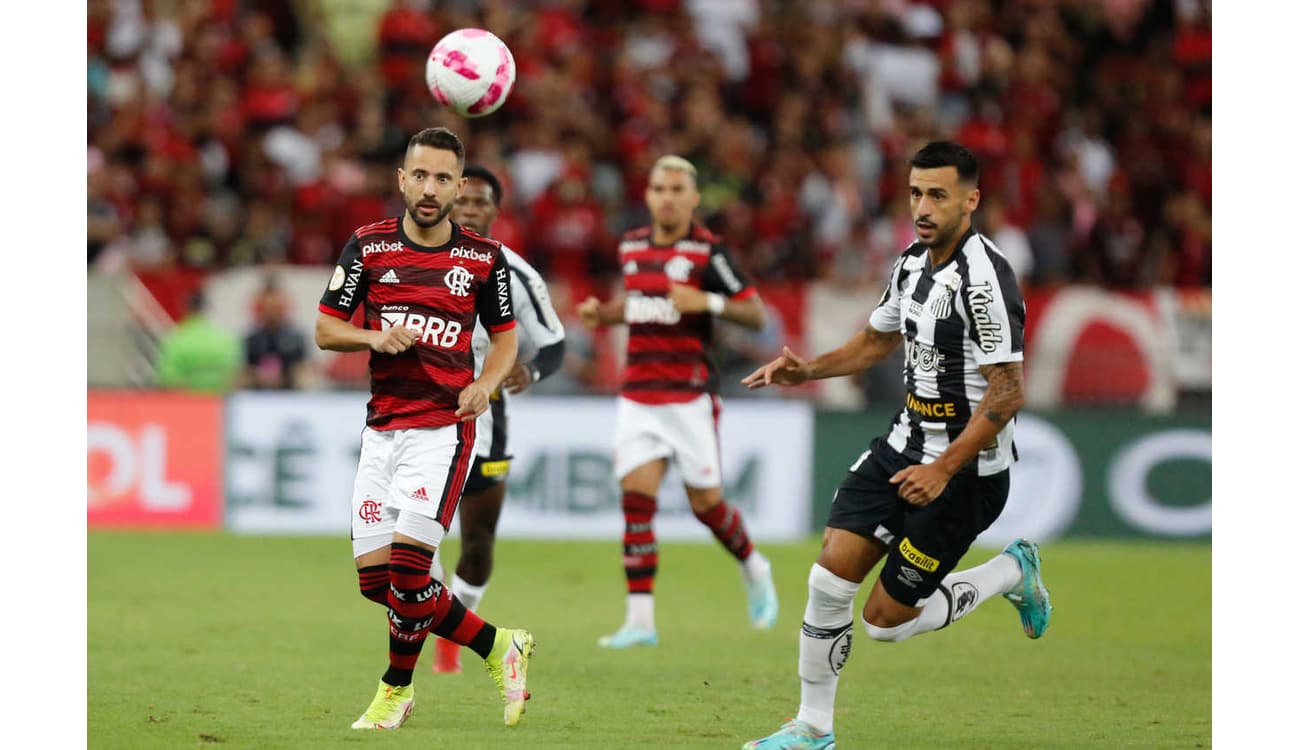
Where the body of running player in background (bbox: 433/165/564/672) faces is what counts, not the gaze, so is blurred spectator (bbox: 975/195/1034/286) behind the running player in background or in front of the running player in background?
behind

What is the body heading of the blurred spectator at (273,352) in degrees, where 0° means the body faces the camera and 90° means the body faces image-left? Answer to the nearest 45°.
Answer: approximately 0°

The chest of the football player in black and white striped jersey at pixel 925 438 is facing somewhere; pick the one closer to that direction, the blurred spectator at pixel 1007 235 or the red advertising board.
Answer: the red advertising board

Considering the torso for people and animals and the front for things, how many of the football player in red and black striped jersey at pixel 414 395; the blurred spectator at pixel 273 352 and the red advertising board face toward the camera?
3

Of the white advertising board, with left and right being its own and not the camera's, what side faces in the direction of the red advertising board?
right

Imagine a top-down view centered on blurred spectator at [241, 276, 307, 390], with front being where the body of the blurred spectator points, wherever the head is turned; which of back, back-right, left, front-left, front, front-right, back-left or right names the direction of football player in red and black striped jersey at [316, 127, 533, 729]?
front

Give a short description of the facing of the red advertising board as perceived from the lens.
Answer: facing the viewer

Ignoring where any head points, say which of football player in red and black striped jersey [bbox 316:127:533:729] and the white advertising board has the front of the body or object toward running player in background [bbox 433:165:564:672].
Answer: the white advertising board

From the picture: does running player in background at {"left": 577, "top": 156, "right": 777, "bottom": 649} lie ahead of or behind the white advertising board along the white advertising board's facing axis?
ahead

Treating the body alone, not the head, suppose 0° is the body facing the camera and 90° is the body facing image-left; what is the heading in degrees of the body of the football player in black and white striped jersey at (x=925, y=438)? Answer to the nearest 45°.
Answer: approximately 45°

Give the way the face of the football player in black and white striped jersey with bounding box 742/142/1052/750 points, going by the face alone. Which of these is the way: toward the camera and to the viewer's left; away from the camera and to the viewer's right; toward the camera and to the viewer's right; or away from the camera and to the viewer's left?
toward the camera and to the viewer's left

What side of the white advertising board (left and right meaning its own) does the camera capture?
front

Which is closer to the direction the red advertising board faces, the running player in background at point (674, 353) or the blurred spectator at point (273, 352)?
the running player in background

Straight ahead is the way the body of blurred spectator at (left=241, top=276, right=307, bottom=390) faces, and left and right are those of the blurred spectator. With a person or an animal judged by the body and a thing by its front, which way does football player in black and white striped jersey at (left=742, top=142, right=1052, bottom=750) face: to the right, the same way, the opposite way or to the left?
to the right

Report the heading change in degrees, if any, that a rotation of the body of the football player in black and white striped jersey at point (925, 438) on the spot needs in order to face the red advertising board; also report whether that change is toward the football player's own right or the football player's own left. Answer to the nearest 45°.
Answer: approximately 90° to the football player's own right
